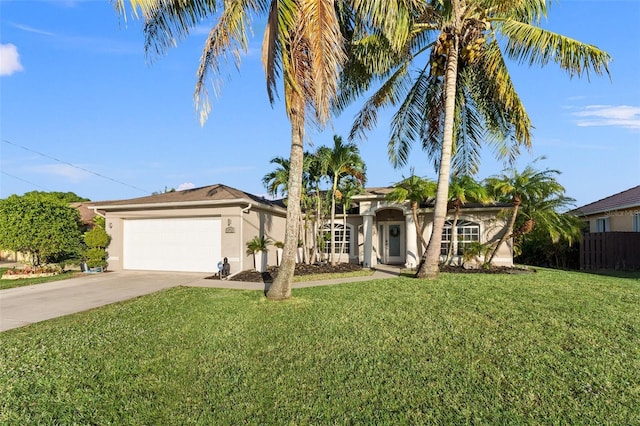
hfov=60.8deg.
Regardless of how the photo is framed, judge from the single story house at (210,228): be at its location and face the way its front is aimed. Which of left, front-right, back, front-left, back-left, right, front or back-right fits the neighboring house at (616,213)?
left

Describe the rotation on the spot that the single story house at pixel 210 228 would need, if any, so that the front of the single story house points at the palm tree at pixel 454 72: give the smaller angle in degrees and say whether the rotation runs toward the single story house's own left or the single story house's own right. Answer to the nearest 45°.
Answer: approximately 45° to the single story house's own left

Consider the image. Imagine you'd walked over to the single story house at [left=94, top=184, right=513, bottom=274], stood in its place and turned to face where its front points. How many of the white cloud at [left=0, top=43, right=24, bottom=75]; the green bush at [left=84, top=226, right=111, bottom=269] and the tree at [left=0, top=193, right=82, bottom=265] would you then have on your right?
3

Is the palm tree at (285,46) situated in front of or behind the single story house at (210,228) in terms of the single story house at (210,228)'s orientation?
in front

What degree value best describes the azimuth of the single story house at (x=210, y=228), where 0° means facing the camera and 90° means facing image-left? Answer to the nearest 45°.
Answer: approximately 0°

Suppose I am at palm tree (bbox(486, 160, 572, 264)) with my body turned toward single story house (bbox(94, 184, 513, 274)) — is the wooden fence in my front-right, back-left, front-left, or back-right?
back-right

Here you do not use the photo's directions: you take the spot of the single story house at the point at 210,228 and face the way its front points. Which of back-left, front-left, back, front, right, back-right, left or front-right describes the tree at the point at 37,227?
right

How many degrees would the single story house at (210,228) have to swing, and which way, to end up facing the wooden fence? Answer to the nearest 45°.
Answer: approximately 90° to its left

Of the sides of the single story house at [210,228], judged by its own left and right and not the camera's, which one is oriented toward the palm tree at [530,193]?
left
